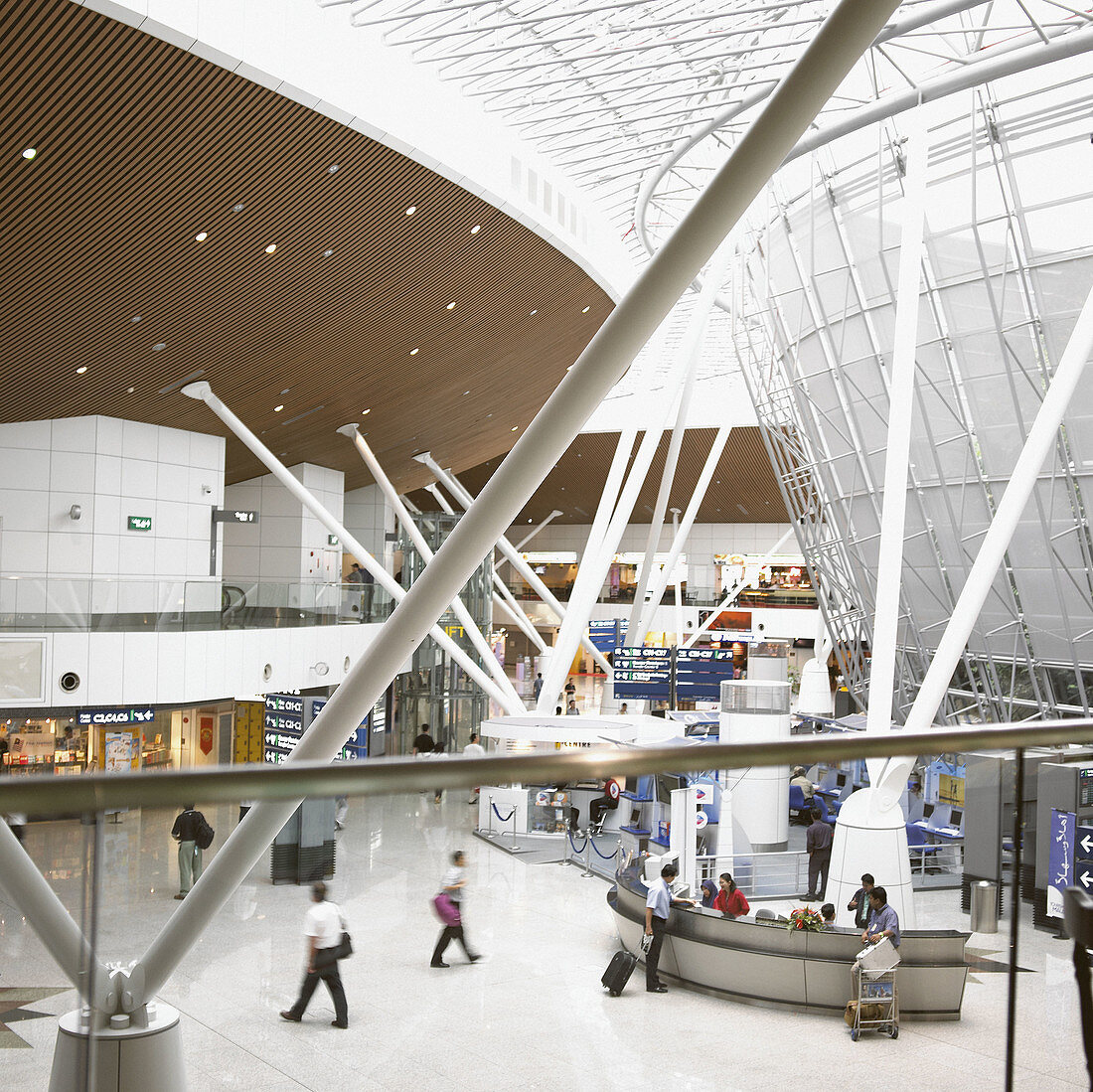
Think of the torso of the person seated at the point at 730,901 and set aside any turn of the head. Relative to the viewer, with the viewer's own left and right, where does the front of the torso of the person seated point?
facing the viewer and to the left of the viewer

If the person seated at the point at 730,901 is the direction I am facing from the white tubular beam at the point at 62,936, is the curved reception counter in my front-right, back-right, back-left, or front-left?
front-right

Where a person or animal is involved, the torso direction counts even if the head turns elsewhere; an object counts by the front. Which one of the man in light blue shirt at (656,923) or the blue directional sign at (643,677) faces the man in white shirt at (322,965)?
the blue directional sign

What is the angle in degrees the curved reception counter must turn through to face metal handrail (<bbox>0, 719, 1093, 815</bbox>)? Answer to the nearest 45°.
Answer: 0° — it already faces it

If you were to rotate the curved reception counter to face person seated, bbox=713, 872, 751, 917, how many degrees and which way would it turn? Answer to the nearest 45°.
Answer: approximately 135° to its right

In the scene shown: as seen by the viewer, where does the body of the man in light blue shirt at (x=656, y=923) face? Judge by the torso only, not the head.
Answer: to the viewer's right

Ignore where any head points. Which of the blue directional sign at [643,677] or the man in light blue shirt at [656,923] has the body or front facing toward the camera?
the blue directional sign

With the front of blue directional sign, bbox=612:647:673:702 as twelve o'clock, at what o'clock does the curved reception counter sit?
The curved reception counter is roughly at 12 o'clock from the blue directional sign.

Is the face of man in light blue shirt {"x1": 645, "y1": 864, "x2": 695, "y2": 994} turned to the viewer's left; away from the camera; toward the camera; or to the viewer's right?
to the viewer's right

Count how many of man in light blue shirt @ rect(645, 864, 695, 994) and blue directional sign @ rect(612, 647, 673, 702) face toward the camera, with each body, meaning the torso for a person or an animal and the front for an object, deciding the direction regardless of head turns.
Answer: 1

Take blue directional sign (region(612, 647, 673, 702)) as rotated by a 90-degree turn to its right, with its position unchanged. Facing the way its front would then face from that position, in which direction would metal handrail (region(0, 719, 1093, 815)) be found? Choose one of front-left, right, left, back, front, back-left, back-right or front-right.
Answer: left

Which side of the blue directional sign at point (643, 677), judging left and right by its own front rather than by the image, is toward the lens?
front

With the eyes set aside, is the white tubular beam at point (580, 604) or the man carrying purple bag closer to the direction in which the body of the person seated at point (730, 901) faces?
the man carrying purple bag

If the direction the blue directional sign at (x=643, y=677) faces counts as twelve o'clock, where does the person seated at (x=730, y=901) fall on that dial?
The person seated is roughly at 12 o'clock from the blue directional sign.

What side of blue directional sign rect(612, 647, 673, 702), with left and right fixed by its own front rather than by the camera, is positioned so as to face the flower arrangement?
front

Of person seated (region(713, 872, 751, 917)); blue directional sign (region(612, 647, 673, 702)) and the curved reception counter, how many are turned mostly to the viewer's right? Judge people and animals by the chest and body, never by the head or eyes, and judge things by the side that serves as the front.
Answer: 0

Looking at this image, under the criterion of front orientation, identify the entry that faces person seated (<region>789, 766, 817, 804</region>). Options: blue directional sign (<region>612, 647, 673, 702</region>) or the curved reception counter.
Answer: the blue directional sign

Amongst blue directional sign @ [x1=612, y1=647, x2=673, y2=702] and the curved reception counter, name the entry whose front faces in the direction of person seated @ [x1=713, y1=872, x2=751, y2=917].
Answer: the blue directional sign
